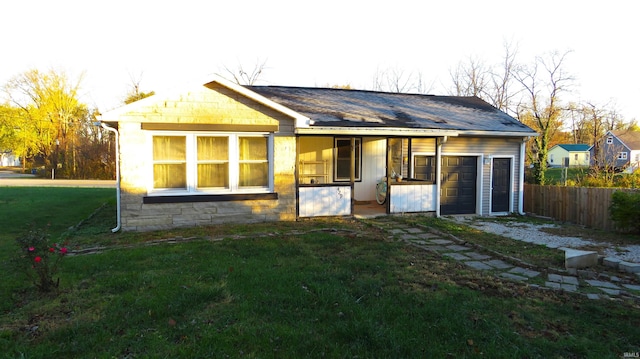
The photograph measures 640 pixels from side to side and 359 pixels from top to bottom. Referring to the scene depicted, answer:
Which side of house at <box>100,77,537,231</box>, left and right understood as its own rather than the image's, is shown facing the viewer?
front

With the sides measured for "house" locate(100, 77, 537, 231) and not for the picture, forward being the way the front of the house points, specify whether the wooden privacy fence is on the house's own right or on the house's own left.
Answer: on the house's own left

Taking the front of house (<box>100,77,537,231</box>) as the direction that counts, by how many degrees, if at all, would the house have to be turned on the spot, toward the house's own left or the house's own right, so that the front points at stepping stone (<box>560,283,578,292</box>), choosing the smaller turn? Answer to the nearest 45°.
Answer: approximately 45° to the house's own left

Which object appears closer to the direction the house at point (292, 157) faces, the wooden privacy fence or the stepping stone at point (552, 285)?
the stepping stone

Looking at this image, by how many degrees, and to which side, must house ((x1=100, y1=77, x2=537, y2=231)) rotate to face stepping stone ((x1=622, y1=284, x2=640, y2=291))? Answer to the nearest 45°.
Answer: approximately 45° to its left

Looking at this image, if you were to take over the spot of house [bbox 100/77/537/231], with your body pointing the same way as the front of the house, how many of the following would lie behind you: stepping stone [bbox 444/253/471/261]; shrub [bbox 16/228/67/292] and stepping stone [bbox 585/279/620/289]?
0

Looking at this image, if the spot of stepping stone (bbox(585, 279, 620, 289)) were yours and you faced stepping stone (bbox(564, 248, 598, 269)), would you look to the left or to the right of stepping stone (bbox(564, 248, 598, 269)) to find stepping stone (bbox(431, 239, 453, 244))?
left

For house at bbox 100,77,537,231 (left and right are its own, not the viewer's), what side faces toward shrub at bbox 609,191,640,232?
left

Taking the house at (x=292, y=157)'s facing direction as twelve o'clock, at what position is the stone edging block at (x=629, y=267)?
The stone edging block is roughly at 10 o'clock from the house.

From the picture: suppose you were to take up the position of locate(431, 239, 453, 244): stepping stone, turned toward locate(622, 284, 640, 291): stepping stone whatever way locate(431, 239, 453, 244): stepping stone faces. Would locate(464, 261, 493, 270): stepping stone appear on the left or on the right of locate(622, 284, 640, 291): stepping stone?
right
